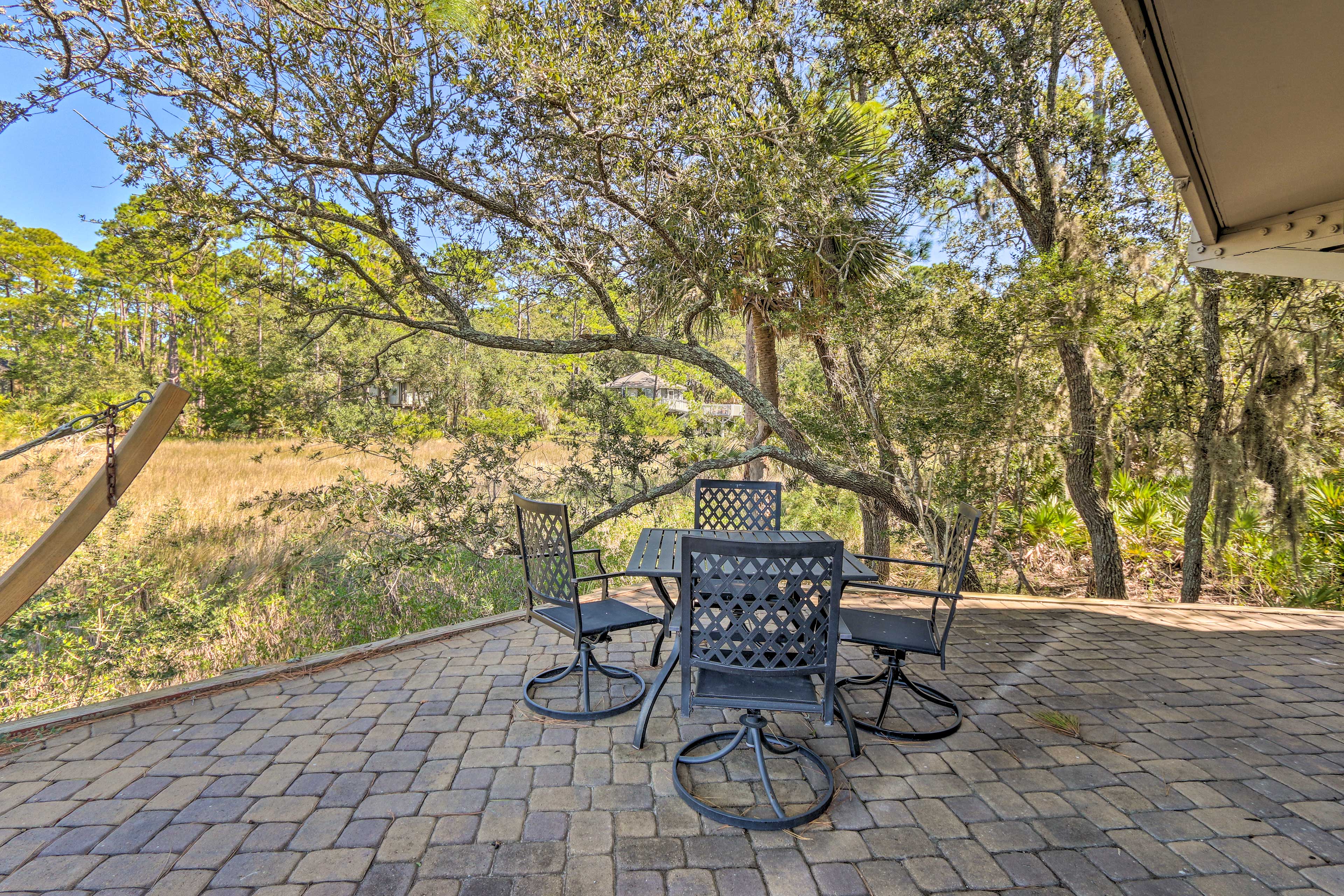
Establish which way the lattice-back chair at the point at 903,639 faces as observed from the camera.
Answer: facing to the left of the viewer

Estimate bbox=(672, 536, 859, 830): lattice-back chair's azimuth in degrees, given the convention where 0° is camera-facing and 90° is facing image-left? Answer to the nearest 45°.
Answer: approximately 180°

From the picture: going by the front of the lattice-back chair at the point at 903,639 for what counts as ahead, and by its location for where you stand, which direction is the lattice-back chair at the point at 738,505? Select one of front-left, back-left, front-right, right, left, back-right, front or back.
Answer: front-right

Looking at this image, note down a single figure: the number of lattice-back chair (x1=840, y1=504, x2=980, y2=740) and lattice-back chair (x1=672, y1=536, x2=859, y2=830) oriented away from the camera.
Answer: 1

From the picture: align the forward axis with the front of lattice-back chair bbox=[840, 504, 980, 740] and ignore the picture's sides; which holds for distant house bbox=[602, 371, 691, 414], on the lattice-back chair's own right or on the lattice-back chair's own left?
on the lattice-back chair's own right

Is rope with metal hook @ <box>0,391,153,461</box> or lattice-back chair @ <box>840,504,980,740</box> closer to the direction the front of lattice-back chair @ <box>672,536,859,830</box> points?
the lattice-back chair

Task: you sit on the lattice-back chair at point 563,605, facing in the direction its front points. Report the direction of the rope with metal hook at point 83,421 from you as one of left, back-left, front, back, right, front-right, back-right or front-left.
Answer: back-left

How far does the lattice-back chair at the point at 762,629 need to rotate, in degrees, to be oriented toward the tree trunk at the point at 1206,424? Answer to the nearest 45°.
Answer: approximately 45° to its right

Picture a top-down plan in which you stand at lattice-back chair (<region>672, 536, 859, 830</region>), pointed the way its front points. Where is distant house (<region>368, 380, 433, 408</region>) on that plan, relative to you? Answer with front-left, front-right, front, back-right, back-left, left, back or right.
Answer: front-left

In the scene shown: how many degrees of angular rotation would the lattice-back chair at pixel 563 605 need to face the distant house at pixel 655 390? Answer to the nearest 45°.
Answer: approximately 45° to its left

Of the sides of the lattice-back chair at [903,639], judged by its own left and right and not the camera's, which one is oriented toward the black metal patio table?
front

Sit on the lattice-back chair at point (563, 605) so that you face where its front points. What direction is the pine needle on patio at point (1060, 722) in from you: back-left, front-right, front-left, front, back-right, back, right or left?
front-right

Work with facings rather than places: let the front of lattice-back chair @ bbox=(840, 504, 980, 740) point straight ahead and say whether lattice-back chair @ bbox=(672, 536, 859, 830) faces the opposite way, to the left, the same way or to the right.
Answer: to the right

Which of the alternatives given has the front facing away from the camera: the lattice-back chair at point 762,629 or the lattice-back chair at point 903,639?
the lattice-back chair at point 762,629

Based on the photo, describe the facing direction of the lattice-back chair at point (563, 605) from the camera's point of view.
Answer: facing away from the viewer and to the right of the viewer

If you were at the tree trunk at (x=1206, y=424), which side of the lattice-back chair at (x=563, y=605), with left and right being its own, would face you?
front

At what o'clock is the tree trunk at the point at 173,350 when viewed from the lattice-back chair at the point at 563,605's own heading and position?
The tree trunk is roughly at 9 o'clock from the lattice-back chair.
